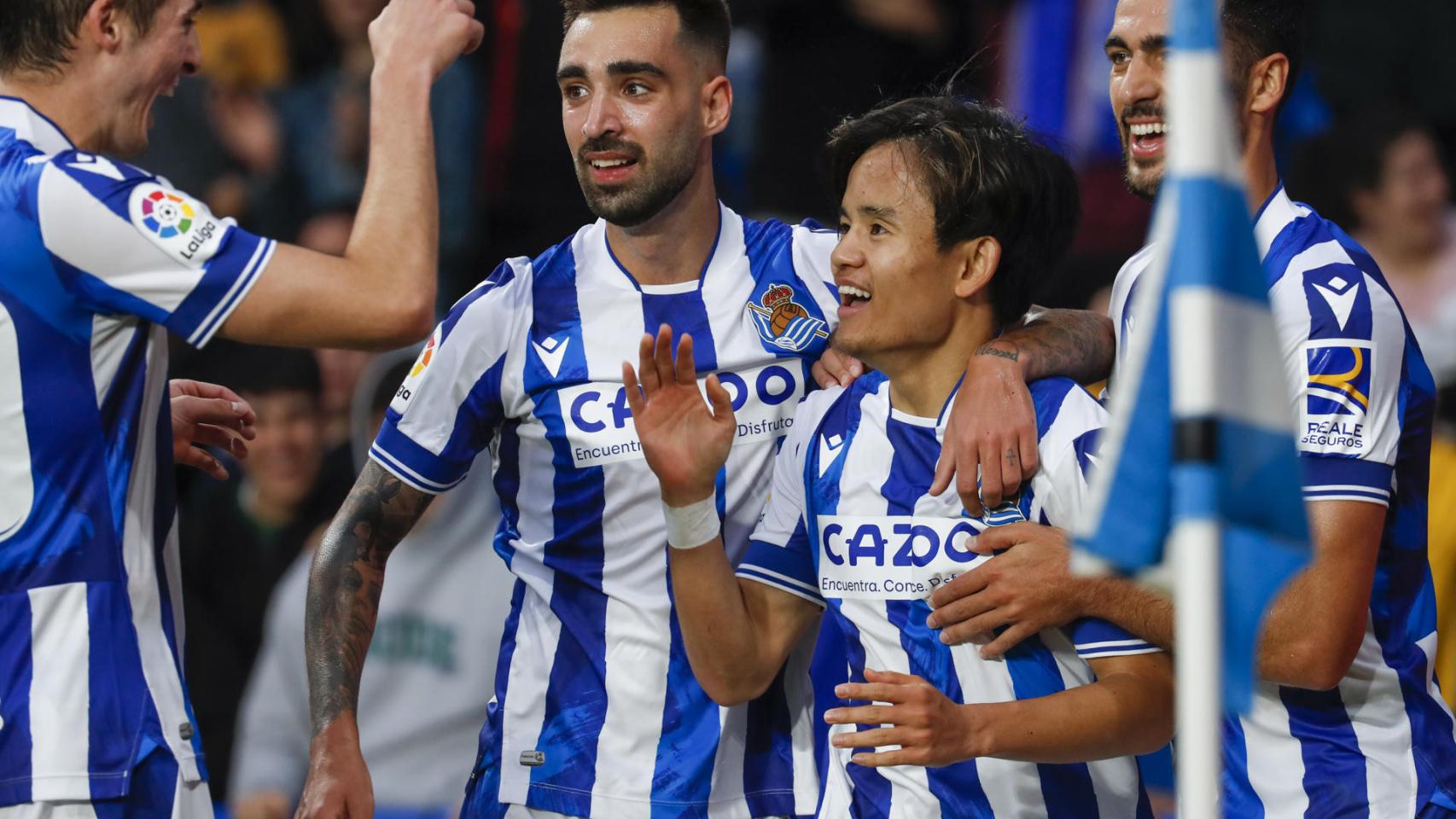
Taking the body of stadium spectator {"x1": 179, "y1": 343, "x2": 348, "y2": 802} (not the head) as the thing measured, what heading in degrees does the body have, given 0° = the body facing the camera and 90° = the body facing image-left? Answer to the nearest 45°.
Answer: approximately 0°

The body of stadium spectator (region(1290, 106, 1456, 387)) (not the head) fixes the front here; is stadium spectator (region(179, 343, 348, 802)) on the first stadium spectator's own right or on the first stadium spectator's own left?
on the first stadium spectator's own right

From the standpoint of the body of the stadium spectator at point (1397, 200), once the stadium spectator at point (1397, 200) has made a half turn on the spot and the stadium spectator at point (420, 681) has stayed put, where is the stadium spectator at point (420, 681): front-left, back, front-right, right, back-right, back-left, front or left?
left

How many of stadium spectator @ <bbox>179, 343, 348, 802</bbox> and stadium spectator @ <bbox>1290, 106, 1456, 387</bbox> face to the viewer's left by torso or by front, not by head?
0

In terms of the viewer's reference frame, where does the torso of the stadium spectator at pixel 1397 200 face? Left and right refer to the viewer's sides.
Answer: facing the viewer and to the right of the viewer

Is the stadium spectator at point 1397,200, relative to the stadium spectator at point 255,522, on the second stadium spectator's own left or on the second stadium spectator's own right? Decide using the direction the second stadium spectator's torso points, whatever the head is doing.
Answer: on the second stadium spectator's own left

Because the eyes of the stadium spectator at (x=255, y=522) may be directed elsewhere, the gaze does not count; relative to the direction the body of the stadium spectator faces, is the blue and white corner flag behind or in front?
in front

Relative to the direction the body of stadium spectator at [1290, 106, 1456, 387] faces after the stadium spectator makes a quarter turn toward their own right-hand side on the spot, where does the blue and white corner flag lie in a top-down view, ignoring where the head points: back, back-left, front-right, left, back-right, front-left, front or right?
front-left
